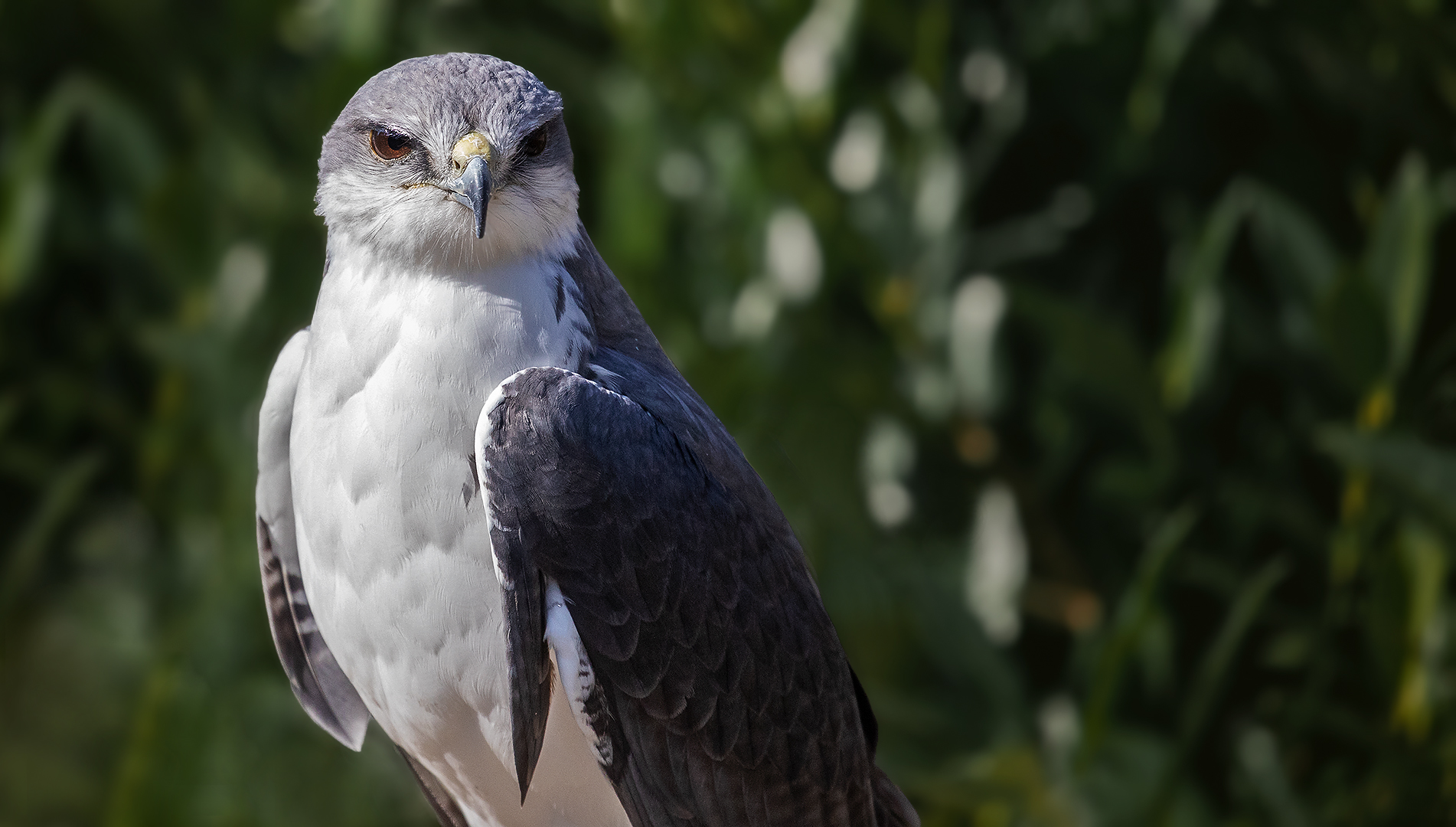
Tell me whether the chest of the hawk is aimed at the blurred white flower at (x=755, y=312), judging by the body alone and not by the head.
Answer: no

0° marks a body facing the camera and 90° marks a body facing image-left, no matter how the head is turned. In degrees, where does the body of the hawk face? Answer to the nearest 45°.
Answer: approximately 45°

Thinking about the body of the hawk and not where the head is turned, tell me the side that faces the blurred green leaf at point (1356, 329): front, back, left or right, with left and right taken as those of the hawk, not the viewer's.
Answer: back

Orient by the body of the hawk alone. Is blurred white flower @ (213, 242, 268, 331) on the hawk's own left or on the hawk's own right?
on the hawk's own right

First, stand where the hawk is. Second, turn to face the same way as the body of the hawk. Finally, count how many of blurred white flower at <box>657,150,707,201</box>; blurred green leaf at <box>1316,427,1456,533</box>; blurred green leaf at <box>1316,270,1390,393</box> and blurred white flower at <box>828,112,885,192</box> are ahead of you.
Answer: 0

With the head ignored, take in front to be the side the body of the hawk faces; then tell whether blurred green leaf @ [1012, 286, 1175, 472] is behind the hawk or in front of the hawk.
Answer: behind

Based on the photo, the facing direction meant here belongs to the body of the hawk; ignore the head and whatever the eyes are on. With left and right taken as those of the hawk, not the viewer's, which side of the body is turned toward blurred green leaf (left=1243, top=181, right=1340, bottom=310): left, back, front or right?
back

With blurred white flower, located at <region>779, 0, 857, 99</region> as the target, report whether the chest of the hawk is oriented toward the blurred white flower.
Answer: no

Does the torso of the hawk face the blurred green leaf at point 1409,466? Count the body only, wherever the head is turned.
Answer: no

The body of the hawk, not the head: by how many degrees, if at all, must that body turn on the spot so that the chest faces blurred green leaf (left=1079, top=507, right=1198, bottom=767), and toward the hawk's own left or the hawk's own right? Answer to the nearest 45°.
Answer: approximately 180°

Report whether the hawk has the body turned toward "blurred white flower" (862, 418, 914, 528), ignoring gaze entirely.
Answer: no

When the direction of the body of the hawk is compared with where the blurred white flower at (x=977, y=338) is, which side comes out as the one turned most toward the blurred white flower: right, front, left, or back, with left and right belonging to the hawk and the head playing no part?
back

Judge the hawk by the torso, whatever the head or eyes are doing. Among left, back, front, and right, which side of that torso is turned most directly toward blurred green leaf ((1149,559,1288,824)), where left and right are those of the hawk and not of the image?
back

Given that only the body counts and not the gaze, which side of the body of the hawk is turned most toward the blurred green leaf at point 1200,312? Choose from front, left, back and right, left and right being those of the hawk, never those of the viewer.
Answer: back
